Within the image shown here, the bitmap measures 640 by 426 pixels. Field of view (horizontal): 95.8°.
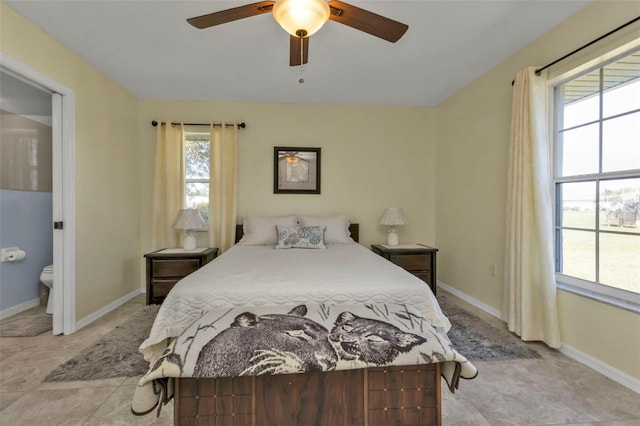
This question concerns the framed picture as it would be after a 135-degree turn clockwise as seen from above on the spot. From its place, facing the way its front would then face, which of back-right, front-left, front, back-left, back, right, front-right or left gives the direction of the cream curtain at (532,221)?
back

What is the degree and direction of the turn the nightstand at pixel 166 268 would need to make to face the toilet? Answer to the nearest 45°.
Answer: approximately 90° to its right

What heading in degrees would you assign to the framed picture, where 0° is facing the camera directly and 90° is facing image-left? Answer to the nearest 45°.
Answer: approximately 0°

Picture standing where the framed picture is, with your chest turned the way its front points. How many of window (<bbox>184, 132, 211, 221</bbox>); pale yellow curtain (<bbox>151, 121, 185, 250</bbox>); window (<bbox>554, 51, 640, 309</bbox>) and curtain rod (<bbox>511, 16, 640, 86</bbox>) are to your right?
2

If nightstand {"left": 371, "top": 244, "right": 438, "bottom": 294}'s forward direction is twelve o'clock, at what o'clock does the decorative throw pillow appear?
The decorative throw pillow is roughly at 2 o'clock from the nightstand.

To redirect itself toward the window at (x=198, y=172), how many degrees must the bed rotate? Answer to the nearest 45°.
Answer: approximately 135° to its right

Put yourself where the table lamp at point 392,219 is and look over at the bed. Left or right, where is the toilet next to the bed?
right

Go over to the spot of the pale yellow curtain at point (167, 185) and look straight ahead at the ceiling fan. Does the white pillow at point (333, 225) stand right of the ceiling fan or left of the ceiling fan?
left

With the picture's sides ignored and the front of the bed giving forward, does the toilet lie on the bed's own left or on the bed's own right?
on the bed's own right

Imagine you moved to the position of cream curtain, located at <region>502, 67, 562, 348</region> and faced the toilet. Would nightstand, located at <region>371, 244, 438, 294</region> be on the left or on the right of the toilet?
right
